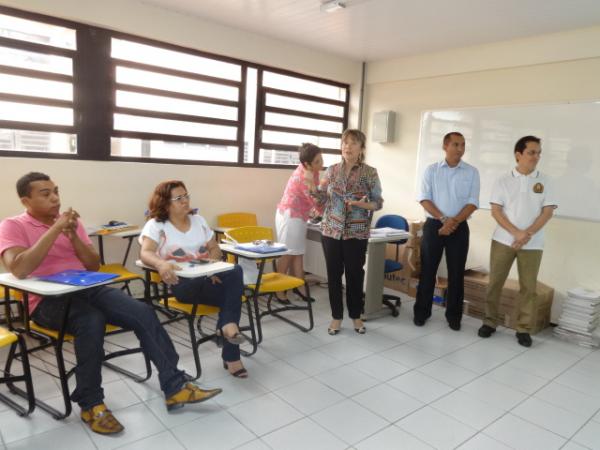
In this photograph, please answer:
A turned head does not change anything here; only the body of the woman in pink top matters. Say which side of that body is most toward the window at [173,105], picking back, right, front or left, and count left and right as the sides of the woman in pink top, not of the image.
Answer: back

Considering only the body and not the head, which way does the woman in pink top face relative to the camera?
to the viewer's right

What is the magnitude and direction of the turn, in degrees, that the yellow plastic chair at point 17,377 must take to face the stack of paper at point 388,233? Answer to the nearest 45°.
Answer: approximately 45° to its left

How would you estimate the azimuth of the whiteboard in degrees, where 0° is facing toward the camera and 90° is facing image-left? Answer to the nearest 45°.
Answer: approximately 45°

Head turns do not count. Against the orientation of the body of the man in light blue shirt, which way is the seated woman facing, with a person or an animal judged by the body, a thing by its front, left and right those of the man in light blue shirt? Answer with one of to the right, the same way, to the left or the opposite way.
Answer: to the left

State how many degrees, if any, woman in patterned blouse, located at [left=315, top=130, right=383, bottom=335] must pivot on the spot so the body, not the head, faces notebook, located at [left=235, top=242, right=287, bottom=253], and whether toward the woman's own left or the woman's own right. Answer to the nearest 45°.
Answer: approximately 45° to the woman's own right

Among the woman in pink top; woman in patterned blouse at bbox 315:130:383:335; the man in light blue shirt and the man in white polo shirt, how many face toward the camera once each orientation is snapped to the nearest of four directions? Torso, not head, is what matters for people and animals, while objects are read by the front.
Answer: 3

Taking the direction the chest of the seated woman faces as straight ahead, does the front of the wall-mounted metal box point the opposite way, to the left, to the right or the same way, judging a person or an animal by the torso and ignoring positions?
to the right
